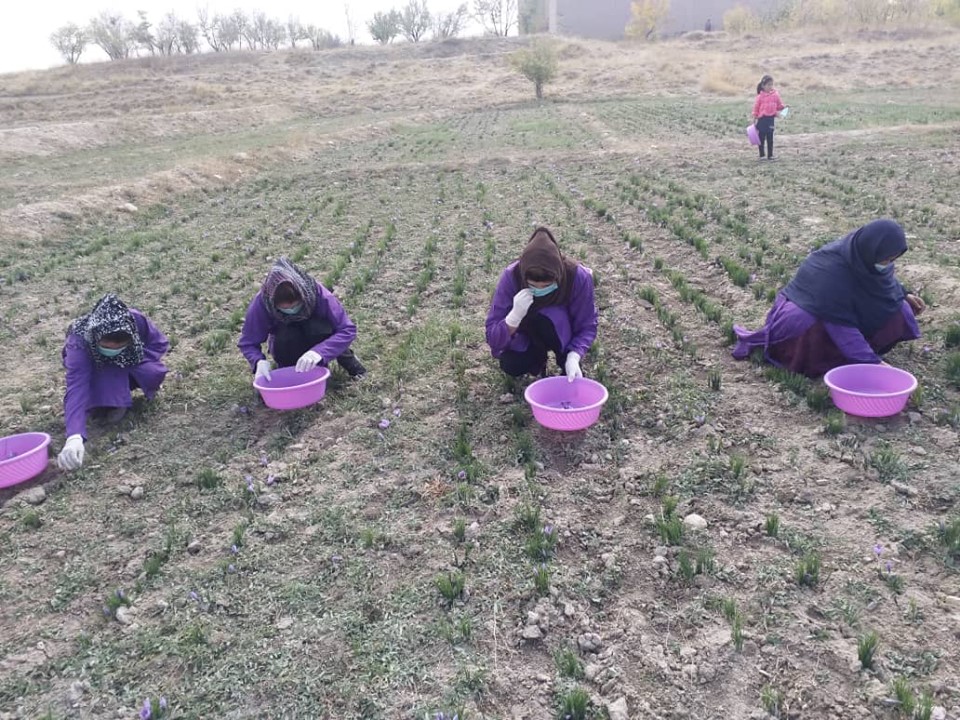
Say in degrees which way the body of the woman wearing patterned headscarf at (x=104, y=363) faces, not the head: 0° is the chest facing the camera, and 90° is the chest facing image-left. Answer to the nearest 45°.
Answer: approximately 0°

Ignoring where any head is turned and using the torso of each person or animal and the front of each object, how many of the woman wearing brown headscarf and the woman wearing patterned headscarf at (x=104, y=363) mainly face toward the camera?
2

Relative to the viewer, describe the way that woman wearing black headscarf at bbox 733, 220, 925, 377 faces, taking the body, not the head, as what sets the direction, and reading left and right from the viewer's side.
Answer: facing the viewer and to the right of the viewer

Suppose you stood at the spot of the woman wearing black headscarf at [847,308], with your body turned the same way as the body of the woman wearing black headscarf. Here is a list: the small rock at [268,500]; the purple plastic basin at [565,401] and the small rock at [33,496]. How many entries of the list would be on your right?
3

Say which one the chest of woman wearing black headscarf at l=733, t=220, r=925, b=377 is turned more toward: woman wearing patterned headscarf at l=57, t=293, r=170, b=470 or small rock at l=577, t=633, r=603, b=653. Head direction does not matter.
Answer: the small rock

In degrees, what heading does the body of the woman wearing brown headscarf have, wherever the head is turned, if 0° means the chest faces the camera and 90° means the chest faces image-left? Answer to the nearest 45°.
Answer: approximately 0°

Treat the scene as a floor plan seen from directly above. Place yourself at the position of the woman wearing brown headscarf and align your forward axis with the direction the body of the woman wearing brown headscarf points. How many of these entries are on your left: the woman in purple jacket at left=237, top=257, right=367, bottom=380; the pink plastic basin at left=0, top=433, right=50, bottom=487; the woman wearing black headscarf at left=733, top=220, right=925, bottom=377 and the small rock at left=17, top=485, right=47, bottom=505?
1

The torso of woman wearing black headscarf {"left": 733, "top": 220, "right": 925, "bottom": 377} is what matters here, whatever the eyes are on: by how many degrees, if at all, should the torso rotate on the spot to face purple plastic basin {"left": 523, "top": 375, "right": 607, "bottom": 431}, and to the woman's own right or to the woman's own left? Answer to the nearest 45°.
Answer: approximately 90° to the woman's own right

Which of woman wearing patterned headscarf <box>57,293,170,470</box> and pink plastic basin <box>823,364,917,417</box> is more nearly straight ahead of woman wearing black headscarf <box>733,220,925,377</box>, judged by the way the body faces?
the pink plastic basin

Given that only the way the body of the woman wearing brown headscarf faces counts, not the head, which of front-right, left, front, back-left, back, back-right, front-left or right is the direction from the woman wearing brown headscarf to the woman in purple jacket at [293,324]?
right
